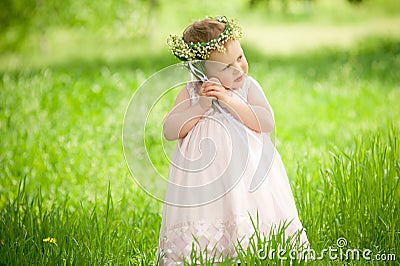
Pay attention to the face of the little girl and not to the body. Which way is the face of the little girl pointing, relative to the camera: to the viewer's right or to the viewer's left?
to the viewer's right

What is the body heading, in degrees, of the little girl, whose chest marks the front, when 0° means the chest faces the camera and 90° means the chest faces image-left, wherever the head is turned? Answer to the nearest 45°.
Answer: approximately 0°
